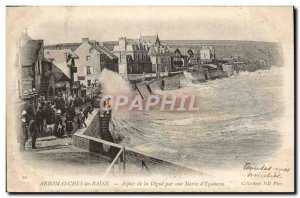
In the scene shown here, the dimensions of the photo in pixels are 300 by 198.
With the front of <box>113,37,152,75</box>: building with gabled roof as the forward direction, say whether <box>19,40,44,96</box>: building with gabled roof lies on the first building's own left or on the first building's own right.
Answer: on the first building's own right

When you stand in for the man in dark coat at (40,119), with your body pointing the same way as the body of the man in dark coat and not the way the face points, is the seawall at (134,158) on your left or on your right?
on your right

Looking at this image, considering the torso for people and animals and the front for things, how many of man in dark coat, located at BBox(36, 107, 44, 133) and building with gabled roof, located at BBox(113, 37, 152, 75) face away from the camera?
1

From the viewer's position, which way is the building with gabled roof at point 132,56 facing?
facing the viewer and to the right of the viewer

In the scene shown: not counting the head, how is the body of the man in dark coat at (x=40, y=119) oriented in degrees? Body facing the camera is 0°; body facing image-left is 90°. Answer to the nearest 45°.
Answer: approximately 180°

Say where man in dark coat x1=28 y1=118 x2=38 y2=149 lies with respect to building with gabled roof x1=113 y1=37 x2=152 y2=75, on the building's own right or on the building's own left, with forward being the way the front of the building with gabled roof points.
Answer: on the building's own right

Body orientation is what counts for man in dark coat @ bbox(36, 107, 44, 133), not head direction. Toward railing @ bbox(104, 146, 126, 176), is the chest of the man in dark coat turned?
no
